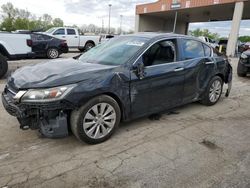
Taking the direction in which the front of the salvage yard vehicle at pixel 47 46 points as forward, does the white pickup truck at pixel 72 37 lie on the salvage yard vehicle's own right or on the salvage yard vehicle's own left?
on the salvage yard vehicle's own right

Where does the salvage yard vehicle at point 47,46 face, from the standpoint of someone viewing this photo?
facing to the left of the viewer

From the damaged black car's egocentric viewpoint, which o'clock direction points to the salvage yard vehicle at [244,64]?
The salvage yard vehicle is roughly at 6 o'clock from the damaged black car.

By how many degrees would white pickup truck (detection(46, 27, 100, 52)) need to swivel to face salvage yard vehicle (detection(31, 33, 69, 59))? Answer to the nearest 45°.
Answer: approximately 90° to its left

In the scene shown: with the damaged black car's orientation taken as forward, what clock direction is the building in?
The building is roughly at 5 o'clock from the damaged black car.

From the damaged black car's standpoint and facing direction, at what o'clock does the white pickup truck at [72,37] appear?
The white pickup truck is roughly at 4 o'clock from the damaged black car.

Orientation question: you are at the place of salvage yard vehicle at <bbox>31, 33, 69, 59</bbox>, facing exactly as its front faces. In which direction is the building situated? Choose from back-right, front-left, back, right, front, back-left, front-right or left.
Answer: back-right

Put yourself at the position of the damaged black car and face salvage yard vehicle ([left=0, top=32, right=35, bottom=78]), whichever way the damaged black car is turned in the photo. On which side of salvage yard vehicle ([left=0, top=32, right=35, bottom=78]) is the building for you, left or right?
right

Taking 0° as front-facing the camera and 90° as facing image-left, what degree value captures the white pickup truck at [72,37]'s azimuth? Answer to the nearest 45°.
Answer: approximately 90°

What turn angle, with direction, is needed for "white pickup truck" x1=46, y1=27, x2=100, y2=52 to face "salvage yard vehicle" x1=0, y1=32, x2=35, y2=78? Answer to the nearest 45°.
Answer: approximately 90° to its left
